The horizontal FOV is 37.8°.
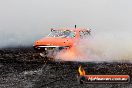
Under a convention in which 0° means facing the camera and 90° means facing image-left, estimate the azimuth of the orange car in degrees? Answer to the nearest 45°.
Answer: approximately 45°
